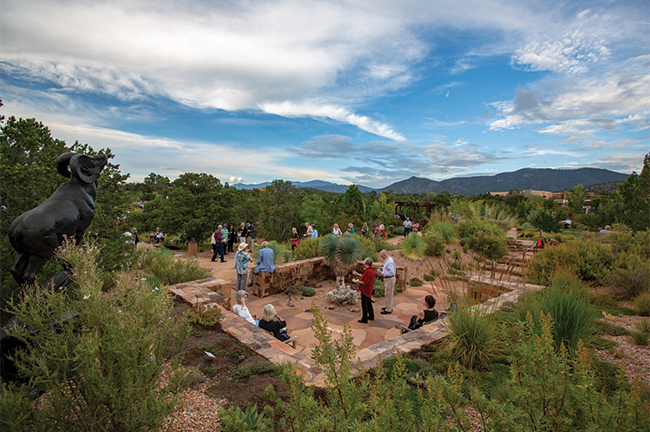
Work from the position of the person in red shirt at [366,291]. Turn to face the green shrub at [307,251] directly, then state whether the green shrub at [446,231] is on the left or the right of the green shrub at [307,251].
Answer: right

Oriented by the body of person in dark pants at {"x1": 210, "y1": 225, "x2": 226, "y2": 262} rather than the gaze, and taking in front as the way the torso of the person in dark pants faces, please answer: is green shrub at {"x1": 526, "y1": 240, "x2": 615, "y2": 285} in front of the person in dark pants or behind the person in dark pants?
in front

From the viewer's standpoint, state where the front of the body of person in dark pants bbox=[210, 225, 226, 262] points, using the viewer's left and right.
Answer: facing to the right of the viewer

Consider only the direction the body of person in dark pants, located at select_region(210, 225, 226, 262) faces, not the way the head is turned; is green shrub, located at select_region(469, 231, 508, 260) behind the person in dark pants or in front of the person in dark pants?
in front

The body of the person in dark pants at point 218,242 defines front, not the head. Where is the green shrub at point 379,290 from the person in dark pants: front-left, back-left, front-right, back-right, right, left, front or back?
front-right
